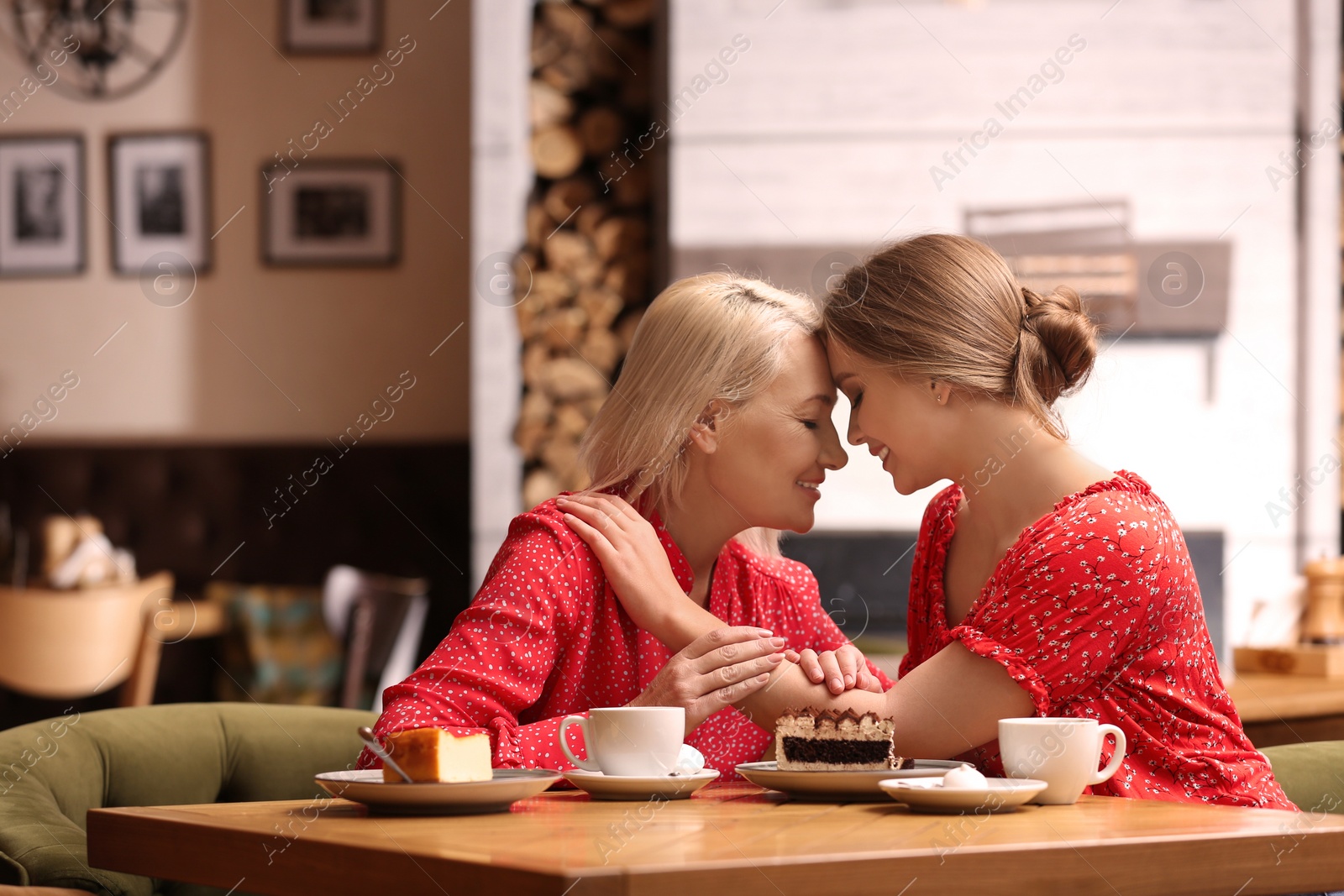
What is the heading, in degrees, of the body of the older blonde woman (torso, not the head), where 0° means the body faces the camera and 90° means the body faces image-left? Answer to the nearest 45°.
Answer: approximately 315°

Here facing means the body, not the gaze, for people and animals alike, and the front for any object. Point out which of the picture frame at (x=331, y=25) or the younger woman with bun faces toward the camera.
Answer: the picture frame

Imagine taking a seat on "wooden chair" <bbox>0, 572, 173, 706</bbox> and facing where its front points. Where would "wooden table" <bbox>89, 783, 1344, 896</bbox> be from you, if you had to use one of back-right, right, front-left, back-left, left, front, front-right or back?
back

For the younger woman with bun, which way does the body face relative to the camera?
to the viewer's left

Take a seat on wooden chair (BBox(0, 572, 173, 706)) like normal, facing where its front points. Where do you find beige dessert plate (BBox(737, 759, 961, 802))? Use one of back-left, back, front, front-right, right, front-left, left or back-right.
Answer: back

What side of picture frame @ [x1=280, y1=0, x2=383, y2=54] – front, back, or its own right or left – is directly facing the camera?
front

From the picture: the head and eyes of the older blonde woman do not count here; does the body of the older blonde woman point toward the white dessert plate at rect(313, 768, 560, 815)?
no

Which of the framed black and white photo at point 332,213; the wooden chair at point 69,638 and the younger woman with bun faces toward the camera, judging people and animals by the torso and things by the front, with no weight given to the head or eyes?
the framed black and white photo

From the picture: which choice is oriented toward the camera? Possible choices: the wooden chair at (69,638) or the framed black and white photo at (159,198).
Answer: the framed black and white photo

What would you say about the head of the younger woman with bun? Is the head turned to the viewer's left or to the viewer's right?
to the viewer's left

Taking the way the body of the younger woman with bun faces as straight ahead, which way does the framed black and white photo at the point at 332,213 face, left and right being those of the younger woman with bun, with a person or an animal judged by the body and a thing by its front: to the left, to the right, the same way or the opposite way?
to the left

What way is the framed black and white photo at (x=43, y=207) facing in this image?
toward the camera

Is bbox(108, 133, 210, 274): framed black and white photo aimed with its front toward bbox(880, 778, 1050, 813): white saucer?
yes

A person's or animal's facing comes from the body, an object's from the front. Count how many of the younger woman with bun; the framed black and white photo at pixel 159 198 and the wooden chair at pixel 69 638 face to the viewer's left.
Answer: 1

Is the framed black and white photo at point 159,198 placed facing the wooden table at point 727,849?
yes

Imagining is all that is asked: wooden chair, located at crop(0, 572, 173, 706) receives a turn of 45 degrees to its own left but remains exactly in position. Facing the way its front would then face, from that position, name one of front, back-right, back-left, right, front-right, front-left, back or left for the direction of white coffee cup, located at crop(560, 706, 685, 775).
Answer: back-left
